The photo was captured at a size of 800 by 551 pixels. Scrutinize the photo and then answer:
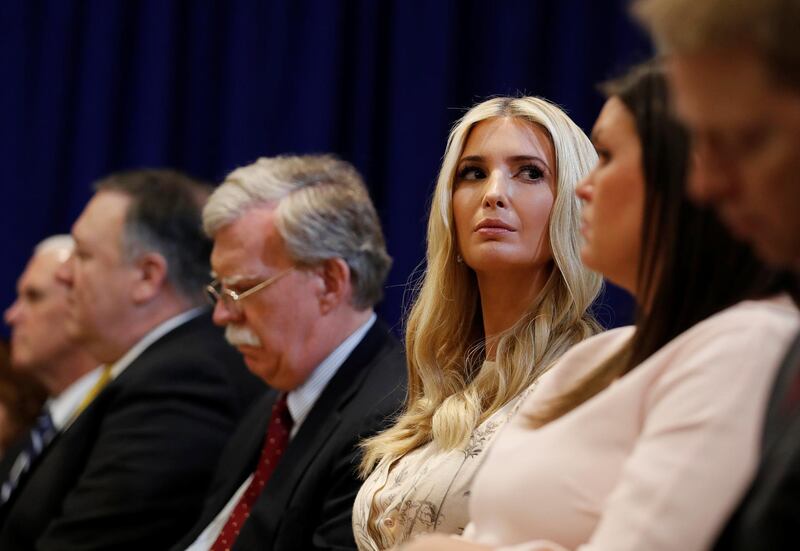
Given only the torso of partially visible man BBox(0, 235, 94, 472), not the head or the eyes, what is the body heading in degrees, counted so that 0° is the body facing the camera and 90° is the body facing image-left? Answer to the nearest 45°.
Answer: approximately 90°

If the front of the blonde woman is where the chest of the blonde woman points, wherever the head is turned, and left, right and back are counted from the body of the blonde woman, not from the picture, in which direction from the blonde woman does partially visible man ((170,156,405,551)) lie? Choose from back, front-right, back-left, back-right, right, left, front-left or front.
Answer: right

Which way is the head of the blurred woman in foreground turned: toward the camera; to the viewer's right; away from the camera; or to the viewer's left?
to the viewer's left

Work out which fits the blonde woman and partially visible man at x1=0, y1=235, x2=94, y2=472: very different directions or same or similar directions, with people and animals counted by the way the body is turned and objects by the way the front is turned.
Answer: same or similar directions

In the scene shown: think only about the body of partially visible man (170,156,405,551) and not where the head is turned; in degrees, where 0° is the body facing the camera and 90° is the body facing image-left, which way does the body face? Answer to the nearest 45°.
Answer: approximately 45°

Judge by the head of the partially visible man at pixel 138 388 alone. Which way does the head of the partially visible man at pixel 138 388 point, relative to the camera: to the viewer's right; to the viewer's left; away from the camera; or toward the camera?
to the viewer's left

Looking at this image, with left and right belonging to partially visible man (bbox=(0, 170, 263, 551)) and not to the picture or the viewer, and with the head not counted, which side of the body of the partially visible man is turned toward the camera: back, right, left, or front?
left

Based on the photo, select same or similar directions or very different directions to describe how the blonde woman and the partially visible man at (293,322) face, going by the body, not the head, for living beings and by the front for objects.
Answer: same or similar directions

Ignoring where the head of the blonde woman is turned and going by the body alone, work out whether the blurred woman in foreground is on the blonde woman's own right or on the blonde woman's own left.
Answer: on the blonde woman's own left

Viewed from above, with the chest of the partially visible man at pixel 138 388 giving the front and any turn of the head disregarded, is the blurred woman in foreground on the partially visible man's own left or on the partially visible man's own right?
on the partially visible man's own left

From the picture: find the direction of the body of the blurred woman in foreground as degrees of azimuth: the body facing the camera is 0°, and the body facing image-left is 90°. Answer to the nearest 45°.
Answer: approximately 90°

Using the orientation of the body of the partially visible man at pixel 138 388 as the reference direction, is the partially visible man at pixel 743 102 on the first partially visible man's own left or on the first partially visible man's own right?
on the first partially visible man's own left

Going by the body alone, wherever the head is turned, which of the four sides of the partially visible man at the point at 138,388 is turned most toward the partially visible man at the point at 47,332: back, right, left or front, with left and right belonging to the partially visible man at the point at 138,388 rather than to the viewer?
right

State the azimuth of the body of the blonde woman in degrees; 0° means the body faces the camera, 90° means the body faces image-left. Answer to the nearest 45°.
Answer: approximately 45°

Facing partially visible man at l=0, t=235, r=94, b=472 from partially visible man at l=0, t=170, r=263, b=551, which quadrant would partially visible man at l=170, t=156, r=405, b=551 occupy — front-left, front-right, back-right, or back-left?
back-right
